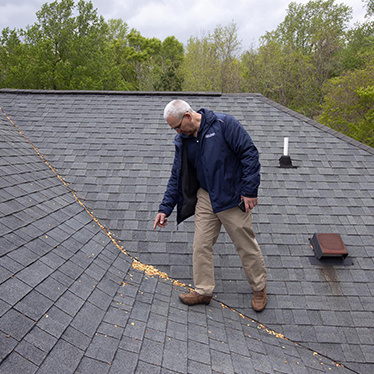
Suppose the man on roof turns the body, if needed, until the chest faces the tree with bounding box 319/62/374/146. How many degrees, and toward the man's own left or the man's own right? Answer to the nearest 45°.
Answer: approximately 180°

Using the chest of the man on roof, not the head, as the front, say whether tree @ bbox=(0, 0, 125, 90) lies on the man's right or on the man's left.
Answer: on the man's right

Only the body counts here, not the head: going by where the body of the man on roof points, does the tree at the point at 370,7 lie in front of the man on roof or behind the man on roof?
behind

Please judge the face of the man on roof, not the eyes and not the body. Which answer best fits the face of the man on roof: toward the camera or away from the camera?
toward the camera

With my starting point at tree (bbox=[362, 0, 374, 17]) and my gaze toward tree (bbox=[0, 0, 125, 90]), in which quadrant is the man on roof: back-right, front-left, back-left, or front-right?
front-left

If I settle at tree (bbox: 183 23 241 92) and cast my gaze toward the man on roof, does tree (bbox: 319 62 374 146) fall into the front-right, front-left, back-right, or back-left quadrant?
front-left

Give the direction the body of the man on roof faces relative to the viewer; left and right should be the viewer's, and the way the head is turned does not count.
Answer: facing the viewer and to the left of the viewer

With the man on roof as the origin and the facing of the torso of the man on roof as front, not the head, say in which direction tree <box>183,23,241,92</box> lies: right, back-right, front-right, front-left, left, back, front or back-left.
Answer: back-right

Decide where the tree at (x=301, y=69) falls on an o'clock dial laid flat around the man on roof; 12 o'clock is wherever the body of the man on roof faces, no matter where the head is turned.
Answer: The tree is roughly at 5 o'clock from the man on roof.
